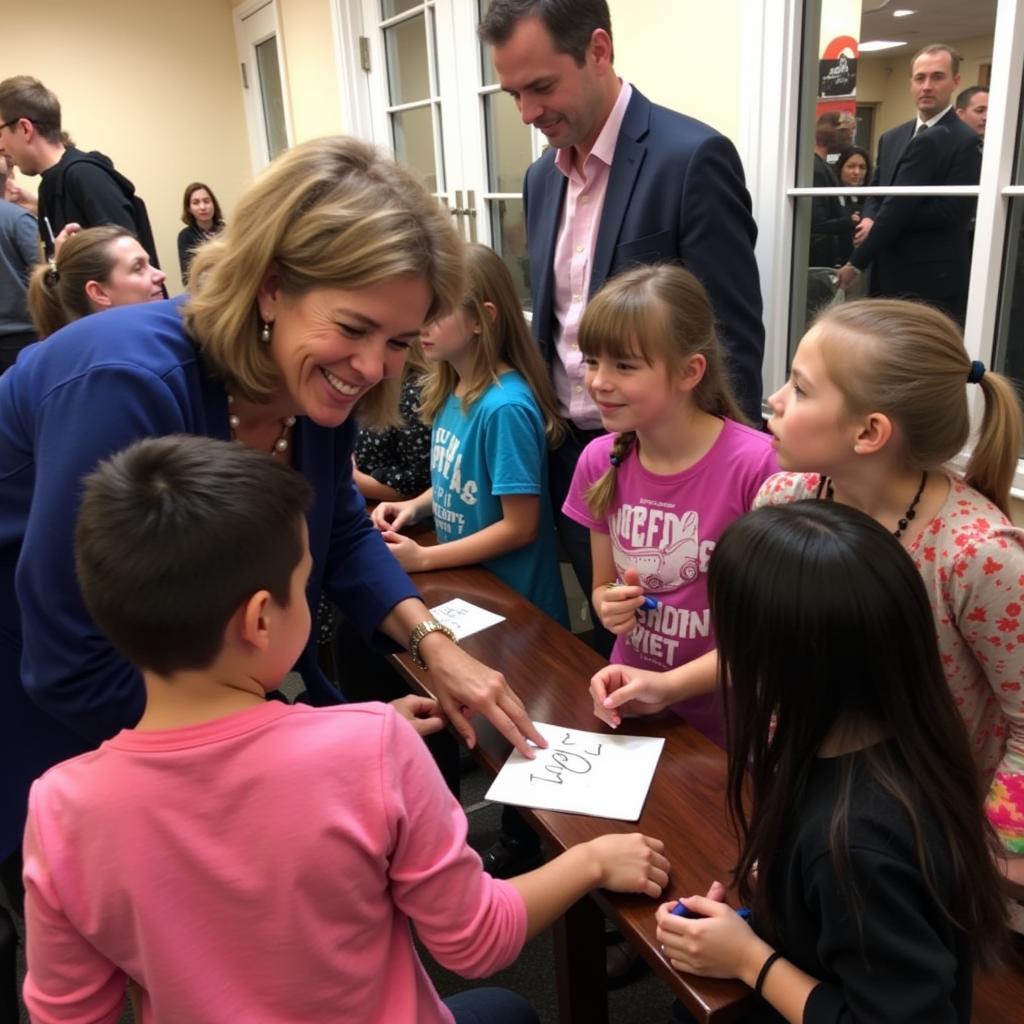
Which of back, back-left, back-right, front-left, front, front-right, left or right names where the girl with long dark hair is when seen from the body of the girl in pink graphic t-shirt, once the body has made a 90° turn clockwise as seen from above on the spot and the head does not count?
back-left

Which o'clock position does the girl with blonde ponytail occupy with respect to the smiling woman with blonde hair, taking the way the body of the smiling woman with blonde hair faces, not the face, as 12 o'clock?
The girl with blonde ponytail is roughly at 11 o'clock from the smiling woman with blonde hair.

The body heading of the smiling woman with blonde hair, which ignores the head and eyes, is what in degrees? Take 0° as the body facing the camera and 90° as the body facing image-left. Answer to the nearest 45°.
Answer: approximately 315°

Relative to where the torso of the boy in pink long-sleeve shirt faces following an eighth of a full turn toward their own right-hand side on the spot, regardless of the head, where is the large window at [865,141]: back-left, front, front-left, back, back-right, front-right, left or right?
front-left

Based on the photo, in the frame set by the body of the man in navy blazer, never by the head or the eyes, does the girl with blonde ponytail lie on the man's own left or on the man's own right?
on the man's own left

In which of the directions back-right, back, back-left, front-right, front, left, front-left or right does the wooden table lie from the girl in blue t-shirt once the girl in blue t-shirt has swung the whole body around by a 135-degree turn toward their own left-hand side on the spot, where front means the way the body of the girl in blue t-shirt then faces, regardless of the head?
right

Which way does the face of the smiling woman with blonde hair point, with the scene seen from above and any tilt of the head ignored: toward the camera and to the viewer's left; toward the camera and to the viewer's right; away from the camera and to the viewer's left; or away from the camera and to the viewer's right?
toward the camera and to the viewer's right

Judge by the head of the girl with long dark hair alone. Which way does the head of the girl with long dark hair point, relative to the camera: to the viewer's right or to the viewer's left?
to the viewer's left

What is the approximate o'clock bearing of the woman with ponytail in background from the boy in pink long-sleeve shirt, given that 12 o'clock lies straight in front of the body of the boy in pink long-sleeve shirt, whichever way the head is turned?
The woman with ponytail in background is roughly at 10 o'clock from the boy in pink long-sleeve shirt.
